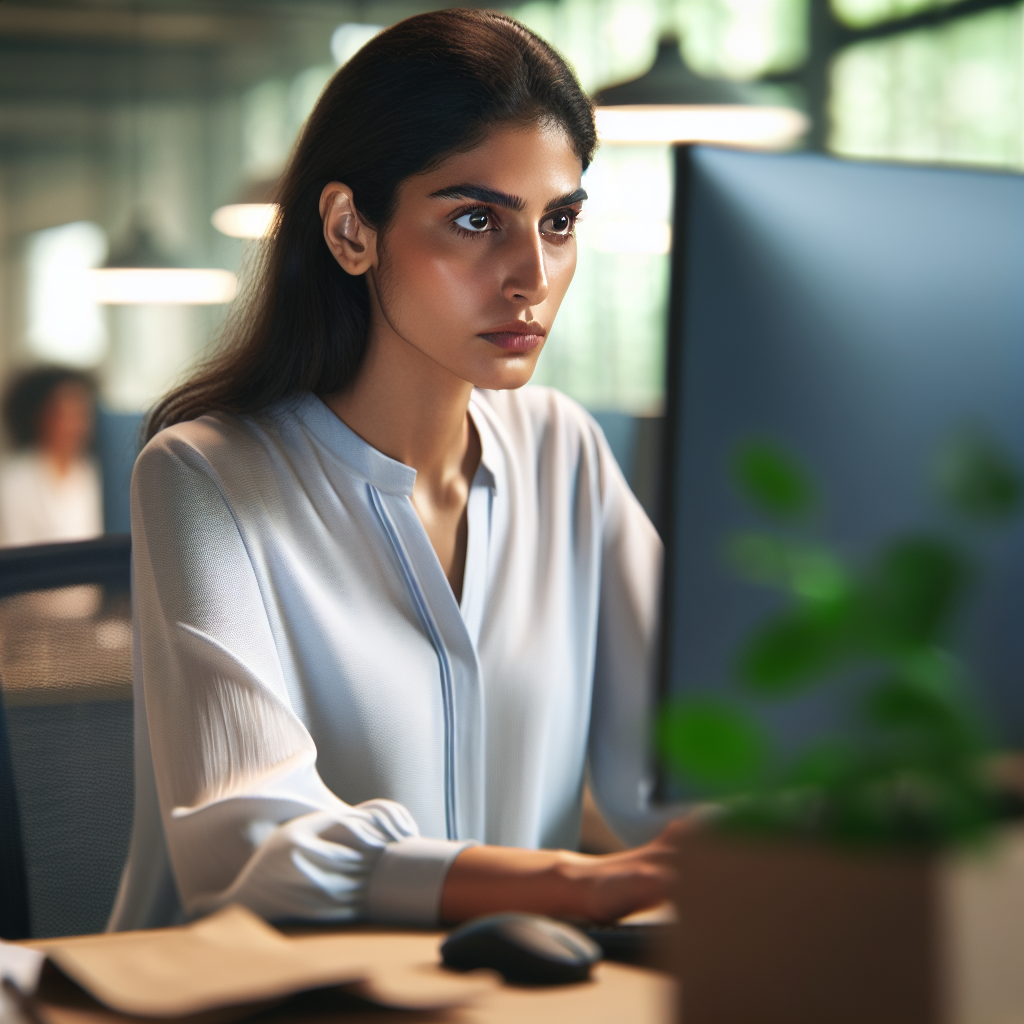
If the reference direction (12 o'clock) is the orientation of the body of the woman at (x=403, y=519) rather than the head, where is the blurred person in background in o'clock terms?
The blurred person in background is roughly at 7 o'clock from the woman.

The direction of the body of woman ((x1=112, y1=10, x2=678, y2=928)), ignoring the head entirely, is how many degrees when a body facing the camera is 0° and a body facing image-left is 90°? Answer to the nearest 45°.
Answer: approximately 315°

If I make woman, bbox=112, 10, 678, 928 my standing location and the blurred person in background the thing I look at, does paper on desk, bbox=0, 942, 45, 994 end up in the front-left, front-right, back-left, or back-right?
back-left

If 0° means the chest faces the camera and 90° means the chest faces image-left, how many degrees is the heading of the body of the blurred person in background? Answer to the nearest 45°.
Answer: approximately 315°

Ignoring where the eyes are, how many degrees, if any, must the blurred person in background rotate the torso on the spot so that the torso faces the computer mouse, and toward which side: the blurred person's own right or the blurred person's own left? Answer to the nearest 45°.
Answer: approximately 45° to the blurred person's own right

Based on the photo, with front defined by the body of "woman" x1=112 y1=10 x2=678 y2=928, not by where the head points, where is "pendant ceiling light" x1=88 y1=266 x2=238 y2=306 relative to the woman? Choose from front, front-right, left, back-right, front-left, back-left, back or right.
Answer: back-left

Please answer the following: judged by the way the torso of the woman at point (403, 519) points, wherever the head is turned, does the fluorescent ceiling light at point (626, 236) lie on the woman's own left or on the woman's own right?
on the woman's own left
